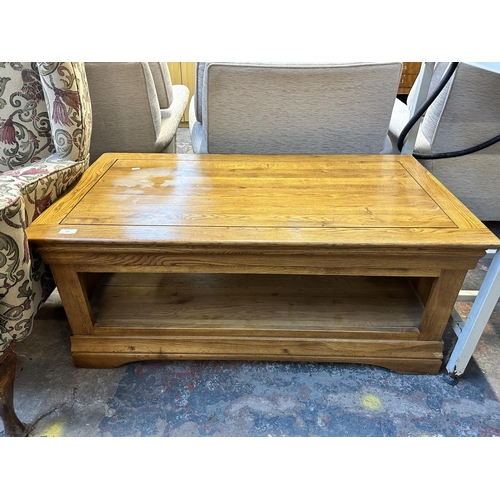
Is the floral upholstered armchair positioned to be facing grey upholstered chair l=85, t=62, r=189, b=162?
no

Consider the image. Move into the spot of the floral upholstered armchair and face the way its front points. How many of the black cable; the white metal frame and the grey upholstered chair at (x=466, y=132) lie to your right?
0
